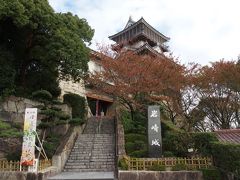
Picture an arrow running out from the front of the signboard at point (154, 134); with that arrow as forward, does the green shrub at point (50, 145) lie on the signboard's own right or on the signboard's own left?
on the signboard's own right

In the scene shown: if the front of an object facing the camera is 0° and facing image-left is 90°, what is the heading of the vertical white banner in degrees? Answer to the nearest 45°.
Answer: approximately 0°

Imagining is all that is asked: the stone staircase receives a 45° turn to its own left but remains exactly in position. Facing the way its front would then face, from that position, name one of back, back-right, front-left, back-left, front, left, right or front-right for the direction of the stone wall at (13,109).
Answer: back

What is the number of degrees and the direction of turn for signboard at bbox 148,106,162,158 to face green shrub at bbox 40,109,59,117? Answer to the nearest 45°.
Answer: approximately 90° to its right

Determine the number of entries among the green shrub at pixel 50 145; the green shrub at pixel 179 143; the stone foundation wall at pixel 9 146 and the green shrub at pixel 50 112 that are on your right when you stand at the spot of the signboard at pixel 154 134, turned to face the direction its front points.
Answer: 3

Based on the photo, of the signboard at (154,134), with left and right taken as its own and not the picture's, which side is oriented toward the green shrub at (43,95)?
right

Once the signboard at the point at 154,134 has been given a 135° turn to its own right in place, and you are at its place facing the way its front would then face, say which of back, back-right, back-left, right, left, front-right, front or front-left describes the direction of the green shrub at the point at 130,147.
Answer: front

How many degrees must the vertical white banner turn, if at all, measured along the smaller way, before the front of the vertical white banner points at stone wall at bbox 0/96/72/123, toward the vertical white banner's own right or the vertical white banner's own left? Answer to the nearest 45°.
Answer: approximately 180°
